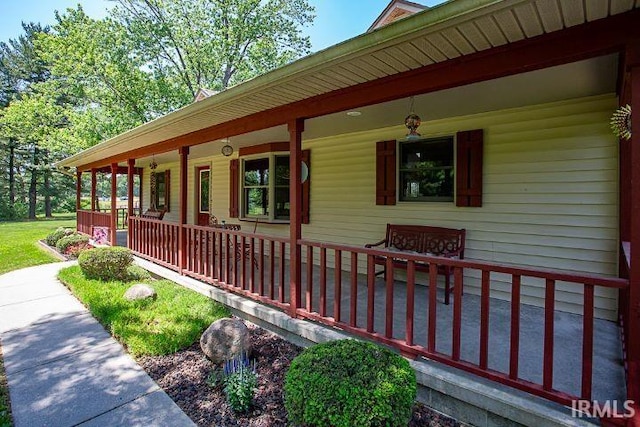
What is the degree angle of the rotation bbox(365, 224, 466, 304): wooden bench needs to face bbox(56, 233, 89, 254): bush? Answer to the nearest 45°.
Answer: approximately 45° to its right

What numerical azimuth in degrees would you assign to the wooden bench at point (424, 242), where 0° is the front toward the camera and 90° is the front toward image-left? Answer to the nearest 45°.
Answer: approximately 45°

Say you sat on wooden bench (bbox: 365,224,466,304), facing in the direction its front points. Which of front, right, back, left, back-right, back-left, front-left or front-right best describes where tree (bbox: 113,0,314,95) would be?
right

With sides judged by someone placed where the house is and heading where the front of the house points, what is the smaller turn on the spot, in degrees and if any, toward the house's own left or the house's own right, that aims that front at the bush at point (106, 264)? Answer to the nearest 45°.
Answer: approximately 45° to the house's own right

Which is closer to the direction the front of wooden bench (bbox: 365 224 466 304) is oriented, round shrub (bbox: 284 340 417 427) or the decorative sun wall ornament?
the round shrub

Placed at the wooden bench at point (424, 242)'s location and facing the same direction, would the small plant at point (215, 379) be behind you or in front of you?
in front

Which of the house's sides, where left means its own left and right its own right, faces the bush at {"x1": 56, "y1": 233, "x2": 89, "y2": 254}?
right

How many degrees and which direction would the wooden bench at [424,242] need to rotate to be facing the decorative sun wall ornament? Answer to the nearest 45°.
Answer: approximately 90° to its left

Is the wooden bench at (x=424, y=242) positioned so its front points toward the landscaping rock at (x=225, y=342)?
yes

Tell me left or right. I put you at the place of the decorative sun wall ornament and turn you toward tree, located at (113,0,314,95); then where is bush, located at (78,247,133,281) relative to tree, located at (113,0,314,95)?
left

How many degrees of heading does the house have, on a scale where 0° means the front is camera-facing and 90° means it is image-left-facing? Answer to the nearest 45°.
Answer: approximately 45°
